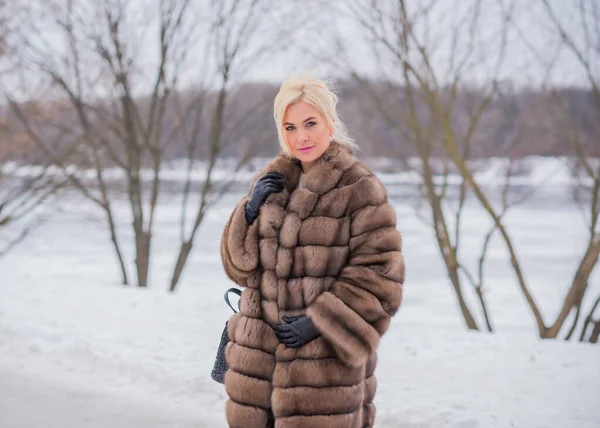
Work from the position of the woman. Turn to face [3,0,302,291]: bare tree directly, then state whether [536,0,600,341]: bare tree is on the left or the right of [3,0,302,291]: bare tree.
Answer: right

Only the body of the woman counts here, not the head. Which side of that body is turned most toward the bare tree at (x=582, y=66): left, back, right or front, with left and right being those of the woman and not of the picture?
back

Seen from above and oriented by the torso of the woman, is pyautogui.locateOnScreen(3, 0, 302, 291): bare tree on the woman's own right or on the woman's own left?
on the woman's own right

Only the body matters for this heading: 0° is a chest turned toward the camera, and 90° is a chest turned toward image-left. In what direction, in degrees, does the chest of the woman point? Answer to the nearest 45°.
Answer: approximately 45°

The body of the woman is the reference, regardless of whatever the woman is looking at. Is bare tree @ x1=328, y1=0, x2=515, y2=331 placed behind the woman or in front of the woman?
behind
